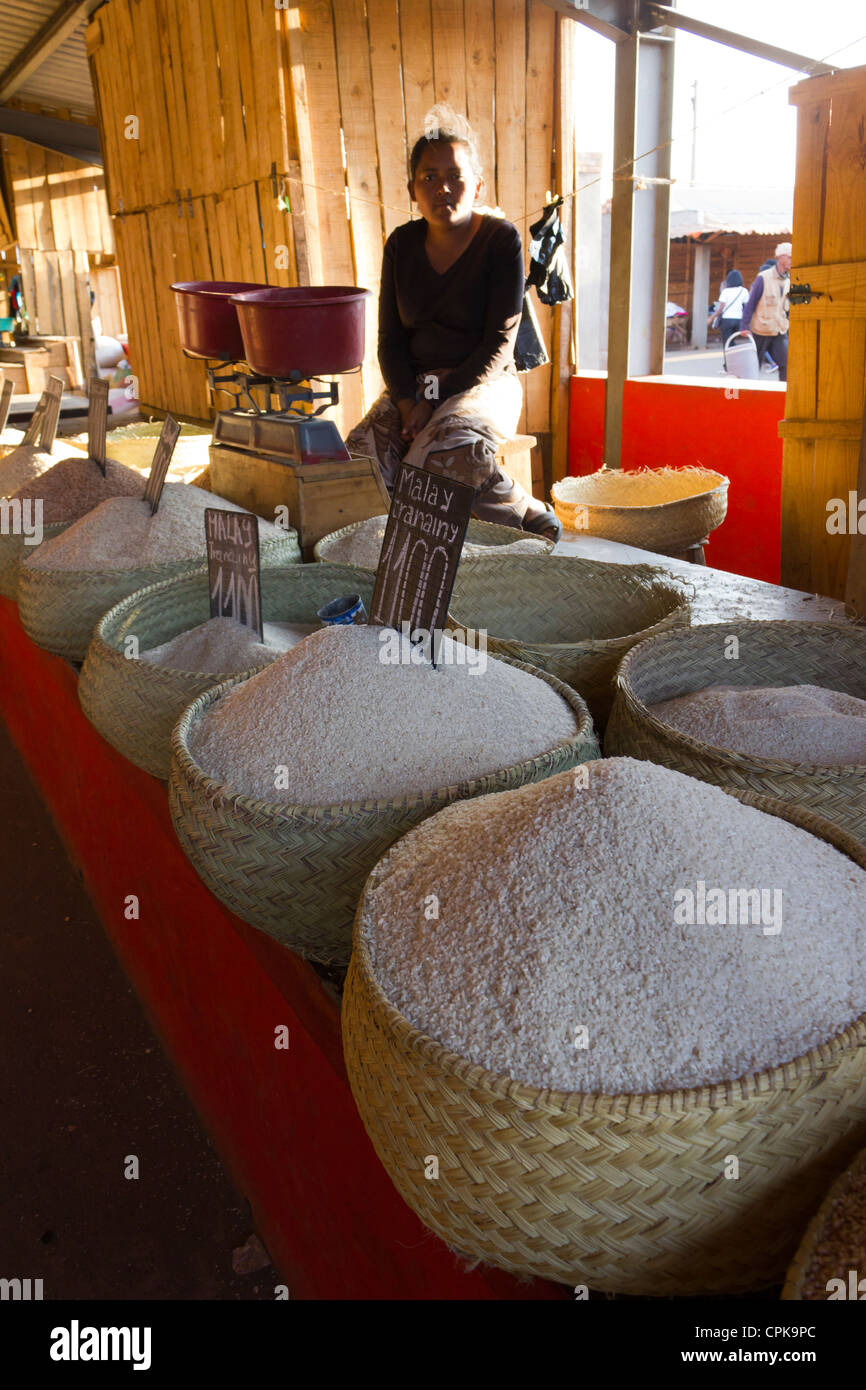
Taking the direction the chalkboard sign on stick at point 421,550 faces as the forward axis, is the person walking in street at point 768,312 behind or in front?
behind

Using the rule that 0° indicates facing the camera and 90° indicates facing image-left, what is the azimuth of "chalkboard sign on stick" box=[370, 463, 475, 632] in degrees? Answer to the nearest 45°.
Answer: approximately 0°

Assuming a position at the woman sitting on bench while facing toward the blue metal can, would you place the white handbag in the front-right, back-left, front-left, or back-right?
back-left

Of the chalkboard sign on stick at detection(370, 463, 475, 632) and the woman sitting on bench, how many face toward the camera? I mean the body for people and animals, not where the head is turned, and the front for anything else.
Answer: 2

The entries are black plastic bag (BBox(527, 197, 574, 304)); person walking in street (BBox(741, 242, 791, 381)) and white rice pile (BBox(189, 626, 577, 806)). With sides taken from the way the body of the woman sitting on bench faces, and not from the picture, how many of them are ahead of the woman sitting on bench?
1

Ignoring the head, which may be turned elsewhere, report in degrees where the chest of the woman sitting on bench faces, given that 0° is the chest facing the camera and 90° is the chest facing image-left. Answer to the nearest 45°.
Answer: approximately 0°

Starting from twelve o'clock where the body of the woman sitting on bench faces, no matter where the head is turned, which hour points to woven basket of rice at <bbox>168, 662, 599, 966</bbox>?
The woven basket of rice is roughly at 12 o'clock from the woman sitting on bench.

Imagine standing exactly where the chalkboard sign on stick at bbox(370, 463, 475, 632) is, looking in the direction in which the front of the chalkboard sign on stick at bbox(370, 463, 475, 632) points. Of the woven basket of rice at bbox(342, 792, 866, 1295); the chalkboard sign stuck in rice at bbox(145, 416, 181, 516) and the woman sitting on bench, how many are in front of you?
1

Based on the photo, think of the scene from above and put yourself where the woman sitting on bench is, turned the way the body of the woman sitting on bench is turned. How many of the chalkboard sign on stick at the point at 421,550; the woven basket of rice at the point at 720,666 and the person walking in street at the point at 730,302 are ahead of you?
2
